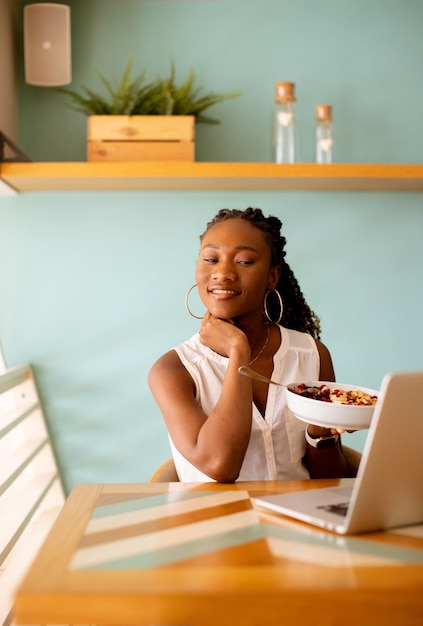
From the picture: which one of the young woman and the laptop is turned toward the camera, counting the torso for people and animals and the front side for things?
the young woman

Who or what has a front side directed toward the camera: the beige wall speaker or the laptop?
the beige wall speaker

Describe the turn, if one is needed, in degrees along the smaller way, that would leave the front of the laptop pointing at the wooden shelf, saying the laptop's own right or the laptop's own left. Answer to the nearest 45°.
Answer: approximately 45° to the laptop's own right

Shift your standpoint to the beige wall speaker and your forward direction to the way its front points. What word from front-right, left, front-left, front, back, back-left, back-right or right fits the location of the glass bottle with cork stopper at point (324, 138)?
left

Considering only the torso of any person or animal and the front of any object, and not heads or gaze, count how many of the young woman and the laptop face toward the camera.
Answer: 1

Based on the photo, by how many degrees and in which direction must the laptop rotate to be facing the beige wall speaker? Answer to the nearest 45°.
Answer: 0° — it already faces it

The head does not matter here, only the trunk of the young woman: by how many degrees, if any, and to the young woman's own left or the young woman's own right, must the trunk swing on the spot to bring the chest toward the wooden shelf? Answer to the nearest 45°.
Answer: approximately 180°

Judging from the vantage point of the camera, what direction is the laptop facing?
facing away from the viewer and to the left of the viewer

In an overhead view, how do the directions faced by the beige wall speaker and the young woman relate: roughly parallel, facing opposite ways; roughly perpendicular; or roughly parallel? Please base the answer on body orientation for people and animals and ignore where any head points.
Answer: roughly parallel

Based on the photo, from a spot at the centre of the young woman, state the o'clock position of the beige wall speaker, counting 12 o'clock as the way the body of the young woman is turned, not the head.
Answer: The beige wall speaker is roughly at 5 o'clock from the young woman.

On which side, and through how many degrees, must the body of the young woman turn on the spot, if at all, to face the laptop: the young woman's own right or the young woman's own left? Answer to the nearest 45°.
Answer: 0° — they already face it

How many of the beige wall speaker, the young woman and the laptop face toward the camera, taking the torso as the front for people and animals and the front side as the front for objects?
2

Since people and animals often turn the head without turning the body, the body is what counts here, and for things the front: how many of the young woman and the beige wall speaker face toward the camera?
2

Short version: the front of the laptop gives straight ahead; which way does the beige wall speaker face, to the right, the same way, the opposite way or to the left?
the opposite way

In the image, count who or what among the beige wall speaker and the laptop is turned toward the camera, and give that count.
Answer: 1

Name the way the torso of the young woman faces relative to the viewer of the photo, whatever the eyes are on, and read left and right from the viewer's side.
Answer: facing the viewer

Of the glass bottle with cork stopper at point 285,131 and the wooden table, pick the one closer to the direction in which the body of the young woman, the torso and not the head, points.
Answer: the wooden table
